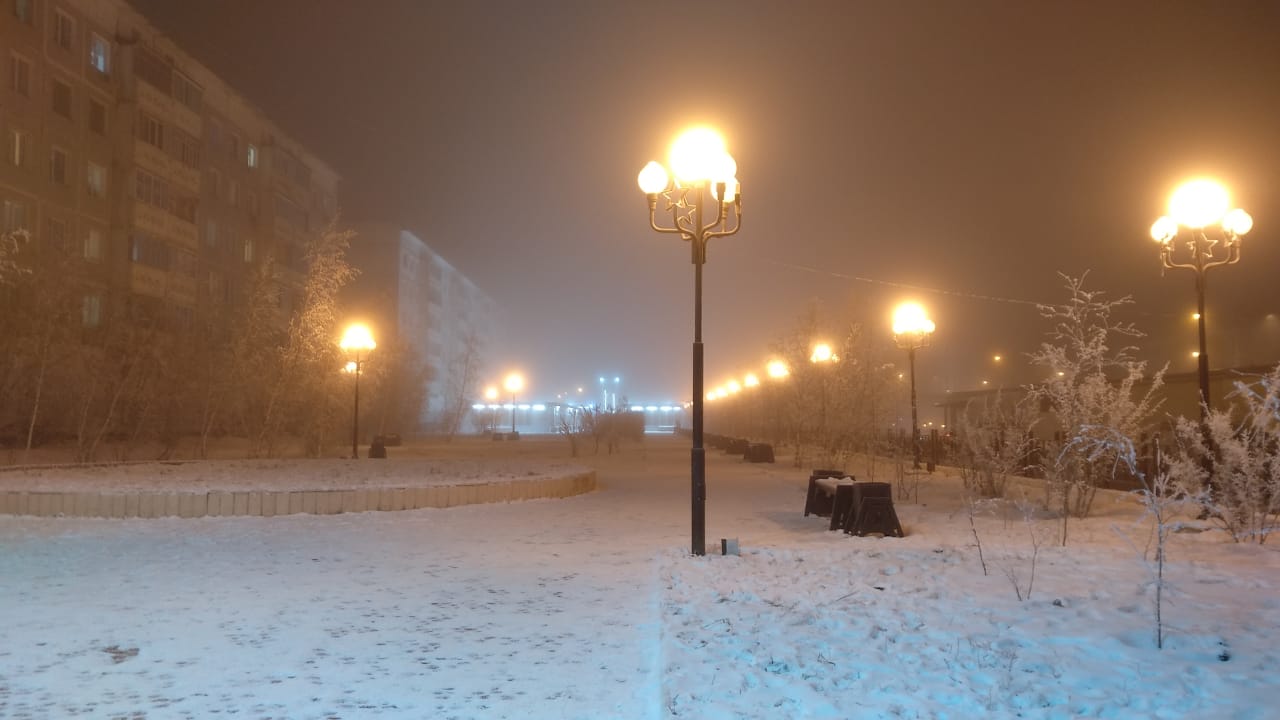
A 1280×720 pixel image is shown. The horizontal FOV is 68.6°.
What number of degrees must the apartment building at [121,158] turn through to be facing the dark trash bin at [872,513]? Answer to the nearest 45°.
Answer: approximately 45° to its right

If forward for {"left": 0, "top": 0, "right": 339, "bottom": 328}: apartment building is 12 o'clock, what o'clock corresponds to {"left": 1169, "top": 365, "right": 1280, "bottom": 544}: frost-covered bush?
The frost-covered bush is roughly at 1 o'clock from the apartment building.

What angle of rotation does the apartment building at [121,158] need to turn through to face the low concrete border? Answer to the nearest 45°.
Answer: approximately 45° to its right

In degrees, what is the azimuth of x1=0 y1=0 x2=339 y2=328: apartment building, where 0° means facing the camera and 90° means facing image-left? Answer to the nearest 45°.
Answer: approximately 315°
